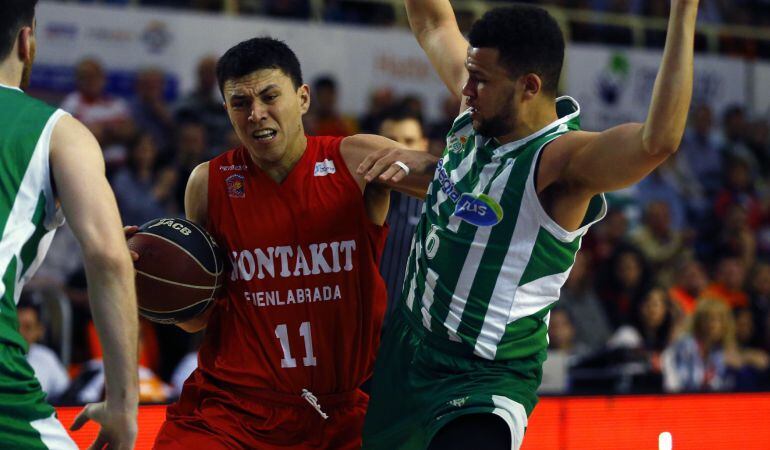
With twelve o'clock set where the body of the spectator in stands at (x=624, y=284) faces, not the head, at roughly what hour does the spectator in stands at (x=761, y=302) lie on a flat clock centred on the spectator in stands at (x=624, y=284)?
the spectator in stands at (x=761, y=302) is roughly at 8 o'clock from the spectator in stands at (x=624, y=284).

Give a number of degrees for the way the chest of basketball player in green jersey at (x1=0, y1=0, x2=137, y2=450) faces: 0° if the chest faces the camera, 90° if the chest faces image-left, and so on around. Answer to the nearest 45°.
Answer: approximately 225°

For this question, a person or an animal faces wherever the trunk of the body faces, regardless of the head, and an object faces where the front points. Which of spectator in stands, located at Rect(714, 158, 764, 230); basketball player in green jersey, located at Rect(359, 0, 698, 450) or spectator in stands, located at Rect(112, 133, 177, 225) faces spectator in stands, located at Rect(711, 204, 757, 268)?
spectator in stands, located at Rect(714, 158, 764, 230)

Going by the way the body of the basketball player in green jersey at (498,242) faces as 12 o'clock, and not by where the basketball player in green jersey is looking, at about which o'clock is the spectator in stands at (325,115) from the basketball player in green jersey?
The spectator in stands is roughly at 4 o'clock from the basketball player in green jersey.

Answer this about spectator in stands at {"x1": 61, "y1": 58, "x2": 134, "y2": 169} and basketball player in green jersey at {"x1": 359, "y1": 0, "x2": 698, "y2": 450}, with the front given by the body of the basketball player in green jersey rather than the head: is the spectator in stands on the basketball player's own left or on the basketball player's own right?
on the basketball player's own right

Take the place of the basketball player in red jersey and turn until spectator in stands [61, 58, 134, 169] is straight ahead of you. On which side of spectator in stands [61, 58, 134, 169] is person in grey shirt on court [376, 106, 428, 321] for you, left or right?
right

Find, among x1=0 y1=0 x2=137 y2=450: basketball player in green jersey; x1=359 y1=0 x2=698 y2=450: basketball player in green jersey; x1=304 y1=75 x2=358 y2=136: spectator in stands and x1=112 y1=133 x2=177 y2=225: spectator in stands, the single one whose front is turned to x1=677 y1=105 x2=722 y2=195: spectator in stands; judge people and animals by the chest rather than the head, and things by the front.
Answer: x1=0 y1=0 x2=137 y2=450: basketball player in green jersey

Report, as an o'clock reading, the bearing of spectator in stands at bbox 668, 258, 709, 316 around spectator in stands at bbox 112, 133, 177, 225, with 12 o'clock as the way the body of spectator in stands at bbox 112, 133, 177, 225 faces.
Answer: spectator in stands at bbox 668, 258, 709, 316 is roughly at 9 o'clock from spectator in stands at bbox 112, 133, 177, 225.
